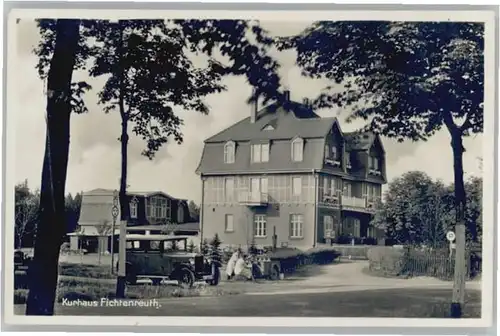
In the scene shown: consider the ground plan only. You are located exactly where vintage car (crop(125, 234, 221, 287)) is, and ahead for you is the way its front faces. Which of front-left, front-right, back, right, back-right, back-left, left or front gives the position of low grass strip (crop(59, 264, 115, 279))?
back-right

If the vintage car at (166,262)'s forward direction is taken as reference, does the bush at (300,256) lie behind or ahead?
ahead
